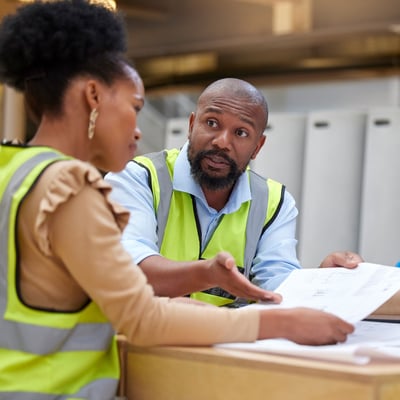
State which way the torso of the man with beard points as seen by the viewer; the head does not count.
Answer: toward the camera

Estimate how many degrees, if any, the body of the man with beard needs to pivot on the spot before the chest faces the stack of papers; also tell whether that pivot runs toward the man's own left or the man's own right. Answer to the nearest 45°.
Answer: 0° — they already face it

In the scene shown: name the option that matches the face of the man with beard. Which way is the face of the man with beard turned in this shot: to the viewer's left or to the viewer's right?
to the viewer's left

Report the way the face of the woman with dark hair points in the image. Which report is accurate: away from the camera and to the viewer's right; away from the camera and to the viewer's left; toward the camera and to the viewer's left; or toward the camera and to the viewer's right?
away from the camera and to the viewer's right

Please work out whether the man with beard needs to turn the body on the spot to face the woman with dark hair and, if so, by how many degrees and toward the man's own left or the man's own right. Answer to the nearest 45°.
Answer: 0° — they already face them

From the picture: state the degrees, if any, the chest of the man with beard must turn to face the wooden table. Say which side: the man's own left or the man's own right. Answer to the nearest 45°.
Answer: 0° — they already face it
